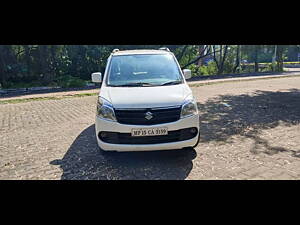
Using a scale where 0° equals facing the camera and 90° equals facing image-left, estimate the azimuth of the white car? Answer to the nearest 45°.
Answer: approximately 0°

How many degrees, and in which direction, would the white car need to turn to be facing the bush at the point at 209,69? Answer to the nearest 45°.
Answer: approximately 180°
